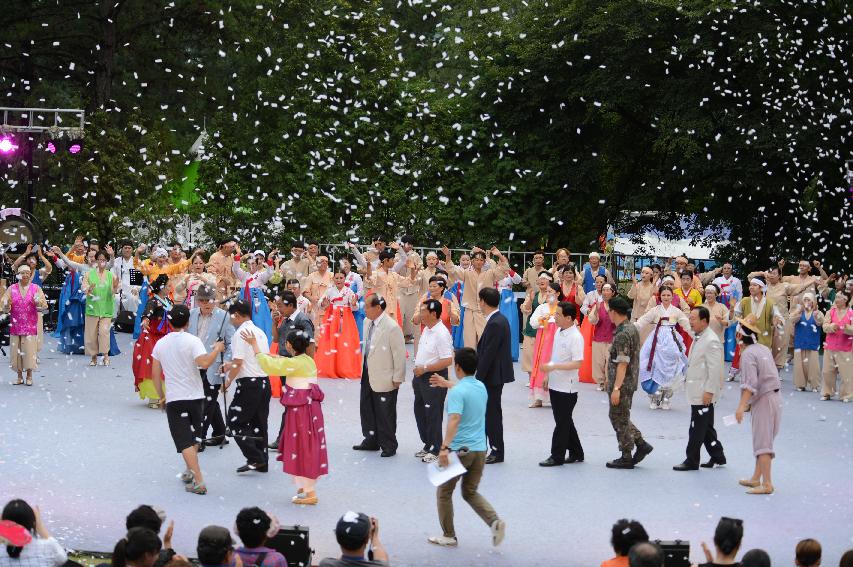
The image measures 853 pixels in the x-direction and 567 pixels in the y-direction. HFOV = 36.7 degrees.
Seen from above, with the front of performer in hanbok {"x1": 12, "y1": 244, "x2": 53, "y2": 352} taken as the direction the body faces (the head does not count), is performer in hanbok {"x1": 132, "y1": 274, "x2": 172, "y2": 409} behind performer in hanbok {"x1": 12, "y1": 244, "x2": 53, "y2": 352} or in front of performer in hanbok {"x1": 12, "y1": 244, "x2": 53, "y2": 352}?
in front

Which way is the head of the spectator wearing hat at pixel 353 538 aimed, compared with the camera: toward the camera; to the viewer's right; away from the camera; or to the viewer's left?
away from the camera

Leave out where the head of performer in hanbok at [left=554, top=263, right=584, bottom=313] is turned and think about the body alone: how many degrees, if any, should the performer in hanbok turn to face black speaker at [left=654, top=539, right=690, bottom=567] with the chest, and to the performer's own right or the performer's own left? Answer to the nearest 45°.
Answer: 0° — they already face it

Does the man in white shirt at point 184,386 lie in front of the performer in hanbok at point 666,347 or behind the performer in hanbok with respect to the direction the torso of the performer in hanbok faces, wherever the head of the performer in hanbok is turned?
in front

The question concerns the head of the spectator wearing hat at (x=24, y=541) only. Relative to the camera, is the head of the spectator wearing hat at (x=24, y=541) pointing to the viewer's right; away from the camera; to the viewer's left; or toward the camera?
away from the camera

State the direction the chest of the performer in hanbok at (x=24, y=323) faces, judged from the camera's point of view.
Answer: toward the camera

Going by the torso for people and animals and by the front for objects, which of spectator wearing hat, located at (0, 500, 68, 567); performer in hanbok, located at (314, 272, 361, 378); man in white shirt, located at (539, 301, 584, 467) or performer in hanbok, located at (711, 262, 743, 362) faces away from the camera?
the spectator wearing hat

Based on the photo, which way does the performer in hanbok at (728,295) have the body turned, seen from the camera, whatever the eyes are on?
toward the camera

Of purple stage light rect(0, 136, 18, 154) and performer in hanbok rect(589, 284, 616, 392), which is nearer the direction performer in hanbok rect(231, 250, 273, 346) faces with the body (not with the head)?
the performer in hanbok

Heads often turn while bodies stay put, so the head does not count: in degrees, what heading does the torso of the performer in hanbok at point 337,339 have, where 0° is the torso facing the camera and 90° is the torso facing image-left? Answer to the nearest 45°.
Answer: approximately 0°

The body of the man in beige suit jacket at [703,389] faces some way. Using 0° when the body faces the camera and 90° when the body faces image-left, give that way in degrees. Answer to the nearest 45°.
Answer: approximately 90°

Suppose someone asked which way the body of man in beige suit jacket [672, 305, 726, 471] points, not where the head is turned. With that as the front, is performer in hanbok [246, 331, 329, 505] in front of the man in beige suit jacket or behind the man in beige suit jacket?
in front

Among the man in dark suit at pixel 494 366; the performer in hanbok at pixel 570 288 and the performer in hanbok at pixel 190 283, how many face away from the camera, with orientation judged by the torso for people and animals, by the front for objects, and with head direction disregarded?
0
